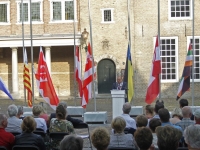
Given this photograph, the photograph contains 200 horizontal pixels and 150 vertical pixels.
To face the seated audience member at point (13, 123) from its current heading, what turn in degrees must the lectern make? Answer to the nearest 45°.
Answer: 0° — it already faces them

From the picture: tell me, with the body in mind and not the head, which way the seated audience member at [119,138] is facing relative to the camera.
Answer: away from the camera

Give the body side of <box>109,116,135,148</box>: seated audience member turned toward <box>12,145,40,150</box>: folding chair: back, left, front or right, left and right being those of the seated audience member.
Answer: left

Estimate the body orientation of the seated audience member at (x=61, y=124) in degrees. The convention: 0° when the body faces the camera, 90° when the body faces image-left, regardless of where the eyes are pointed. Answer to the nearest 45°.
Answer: approximately 180°

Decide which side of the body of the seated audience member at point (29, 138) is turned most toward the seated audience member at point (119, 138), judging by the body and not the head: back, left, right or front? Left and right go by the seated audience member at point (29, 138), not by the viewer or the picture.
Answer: right

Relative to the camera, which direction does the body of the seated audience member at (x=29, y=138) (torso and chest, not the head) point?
away from the camera

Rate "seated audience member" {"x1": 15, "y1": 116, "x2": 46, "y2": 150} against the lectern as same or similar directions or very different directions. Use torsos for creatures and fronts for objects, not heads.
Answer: very different directions
